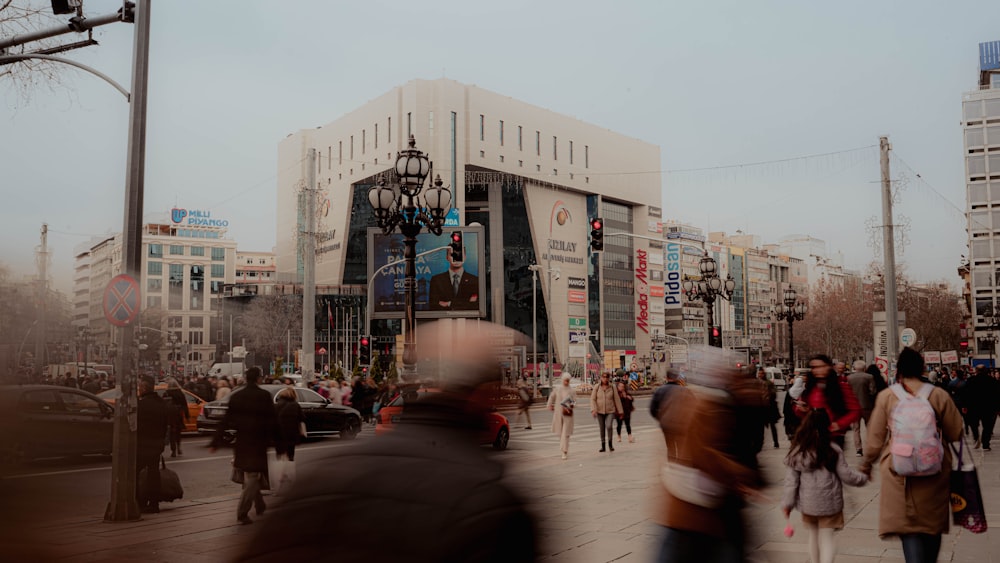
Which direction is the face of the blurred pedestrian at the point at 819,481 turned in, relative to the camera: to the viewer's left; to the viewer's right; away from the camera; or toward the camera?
away from the camera

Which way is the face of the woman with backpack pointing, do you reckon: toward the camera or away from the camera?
away from the camera

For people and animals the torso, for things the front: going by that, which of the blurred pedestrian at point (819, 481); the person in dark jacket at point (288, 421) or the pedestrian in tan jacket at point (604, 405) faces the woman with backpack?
the pedestrian in tan jacket at point (604, 405)

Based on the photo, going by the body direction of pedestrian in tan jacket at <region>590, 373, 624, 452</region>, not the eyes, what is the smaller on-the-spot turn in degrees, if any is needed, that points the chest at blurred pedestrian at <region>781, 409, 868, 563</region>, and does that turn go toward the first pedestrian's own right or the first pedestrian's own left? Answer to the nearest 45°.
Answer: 0° — they already face them

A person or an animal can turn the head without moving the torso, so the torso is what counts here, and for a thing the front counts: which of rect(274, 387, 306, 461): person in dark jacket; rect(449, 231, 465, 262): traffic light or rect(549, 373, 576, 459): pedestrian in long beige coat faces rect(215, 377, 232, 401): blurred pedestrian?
the person in dark jacket

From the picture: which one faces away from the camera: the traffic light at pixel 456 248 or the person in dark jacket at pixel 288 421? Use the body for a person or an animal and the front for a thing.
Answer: the person in dark jacket

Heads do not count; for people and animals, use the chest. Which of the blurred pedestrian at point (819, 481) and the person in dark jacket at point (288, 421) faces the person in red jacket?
the blurred pedestrian

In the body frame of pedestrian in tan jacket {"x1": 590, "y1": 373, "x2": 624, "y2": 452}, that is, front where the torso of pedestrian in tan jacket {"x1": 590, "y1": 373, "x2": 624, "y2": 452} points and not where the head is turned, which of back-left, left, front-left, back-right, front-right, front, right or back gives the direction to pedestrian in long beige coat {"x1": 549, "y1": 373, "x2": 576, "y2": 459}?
front-right

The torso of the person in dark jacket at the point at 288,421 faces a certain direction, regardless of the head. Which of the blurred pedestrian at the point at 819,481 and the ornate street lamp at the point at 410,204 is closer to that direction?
the ornate street lamp

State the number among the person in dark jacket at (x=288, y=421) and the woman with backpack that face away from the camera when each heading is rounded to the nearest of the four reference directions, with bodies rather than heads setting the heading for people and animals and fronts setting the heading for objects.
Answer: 2

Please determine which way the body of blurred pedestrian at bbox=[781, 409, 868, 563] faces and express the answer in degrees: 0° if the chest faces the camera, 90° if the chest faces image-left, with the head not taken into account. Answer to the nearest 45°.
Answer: approximately 180°

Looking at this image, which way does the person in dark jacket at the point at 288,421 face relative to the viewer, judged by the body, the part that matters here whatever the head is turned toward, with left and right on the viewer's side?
facing away from the viewer

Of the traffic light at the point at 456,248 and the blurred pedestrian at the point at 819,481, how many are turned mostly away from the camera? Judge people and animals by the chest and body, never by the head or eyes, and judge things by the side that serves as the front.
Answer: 1

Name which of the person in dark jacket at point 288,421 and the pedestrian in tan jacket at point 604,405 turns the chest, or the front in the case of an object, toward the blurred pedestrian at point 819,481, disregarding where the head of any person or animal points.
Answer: the pedestrian in tan jacket at point 604,405
